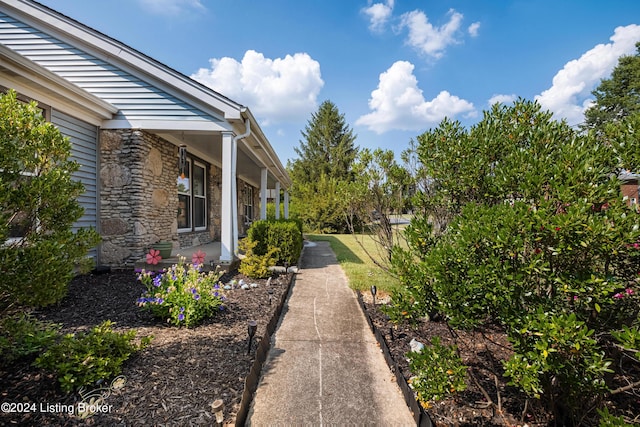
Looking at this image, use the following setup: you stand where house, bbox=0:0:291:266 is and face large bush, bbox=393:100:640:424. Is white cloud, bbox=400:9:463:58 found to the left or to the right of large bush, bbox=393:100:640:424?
left

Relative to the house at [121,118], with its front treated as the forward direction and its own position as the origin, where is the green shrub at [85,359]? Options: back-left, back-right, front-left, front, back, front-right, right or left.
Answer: front-right

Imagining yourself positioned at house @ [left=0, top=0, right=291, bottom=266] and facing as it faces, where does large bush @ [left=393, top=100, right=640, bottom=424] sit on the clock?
The large bush is roughly at 1 o'clock from the house.

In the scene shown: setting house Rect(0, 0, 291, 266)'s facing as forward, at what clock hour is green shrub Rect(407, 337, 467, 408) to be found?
The green shrub is roughly at 1 o'clock from the house.

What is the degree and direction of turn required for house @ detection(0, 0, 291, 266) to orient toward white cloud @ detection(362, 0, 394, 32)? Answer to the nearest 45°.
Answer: approximately 45° to its left

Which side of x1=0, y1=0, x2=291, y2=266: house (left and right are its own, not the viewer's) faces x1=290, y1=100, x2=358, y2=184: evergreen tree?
left

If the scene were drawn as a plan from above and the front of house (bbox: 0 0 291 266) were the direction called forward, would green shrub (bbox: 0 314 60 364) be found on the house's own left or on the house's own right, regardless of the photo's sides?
on the house's own right

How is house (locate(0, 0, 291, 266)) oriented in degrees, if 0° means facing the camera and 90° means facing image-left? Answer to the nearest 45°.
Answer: approximately 315°

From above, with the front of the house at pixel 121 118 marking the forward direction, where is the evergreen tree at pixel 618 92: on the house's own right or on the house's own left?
on the house's own left

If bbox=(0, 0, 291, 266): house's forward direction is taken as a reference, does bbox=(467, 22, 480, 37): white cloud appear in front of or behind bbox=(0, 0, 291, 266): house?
in front
